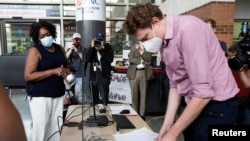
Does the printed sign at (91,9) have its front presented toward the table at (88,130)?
yes

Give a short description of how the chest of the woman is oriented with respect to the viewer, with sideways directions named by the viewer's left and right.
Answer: facing the viewer and to the right of the viewer

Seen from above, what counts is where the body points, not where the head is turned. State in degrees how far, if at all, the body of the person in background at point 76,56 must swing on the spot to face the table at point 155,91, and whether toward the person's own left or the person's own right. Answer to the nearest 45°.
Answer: approximately 90° to the person's own left

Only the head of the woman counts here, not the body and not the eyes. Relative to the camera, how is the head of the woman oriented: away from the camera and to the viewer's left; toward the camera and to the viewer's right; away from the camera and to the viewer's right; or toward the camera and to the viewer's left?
toward the camera and to the viewer's right

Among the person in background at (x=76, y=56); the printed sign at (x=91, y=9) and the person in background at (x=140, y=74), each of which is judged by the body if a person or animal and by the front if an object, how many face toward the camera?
3

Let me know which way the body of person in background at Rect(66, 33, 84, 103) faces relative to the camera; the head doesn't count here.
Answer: toward the camera

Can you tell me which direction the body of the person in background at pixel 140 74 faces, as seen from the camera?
toward the camera

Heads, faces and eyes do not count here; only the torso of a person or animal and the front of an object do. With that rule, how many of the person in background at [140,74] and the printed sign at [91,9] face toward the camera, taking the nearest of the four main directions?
2
